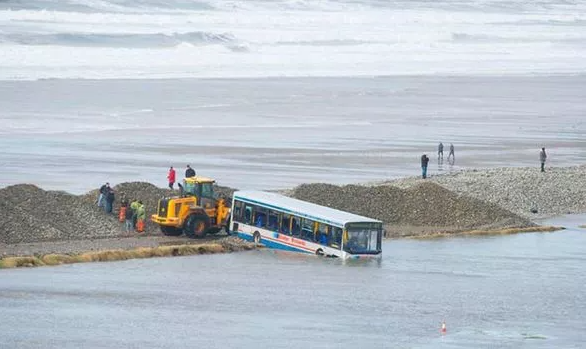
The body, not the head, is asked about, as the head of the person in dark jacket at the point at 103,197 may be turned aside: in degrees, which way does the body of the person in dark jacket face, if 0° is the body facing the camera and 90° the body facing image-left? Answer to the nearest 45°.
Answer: approximately 270°

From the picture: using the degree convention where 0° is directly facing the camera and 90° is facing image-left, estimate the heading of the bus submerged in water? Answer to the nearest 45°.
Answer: approximately 315°

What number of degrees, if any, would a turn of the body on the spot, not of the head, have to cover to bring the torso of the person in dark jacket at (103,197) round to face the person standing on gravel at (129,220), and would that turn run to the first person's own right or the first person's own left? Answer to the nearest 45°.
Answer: approximately 45° to the first person's own right
